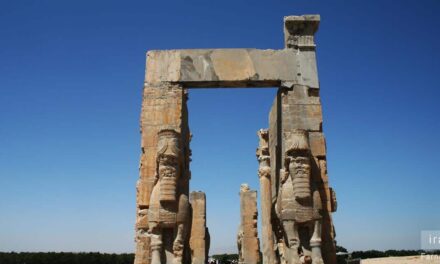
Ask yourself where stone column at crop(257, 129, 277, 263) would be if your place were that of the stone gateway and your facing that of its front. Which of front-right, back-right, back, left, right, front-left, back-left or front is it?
back

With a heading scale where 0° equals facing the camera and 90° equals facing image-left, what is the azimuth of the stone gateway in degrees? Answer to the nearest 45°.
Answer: approximately 0°

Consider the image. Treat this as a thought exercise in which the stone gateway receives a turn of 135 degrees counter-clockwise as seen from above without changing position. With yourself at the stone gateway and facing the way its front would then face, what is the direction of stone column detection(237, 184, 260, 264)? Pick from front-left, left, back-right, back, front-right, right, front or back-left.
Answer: front-left

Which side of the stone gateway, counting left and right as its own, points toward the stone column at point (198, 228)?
back

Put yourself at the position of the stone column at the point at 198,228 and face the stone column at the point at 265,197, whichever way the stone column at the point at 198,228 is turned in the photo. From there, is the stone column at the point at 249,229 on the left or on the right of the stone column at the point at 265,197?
left
